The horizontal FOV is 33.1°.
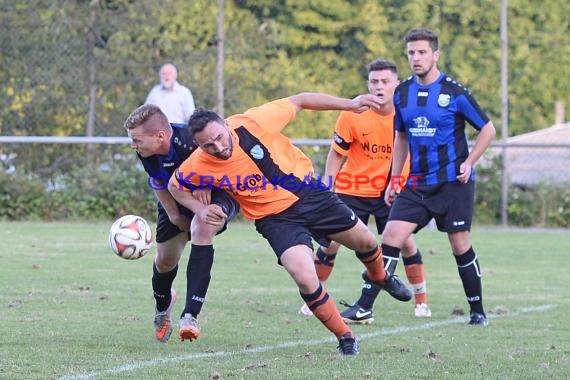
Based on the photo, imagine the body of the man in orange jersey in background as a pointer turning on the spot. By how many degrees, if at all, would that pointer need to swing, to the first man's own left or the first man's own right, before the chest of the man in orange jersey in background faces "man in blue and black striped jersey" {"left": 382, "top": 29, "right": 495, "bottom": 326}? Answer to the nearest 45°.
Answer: approximately 45° to the first man's own left

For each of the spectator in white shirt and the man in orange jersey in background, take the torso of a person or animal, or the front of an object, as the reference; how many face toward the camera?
2

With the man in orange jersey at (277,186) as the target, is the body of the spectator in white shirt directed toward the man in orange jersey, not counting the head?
yes

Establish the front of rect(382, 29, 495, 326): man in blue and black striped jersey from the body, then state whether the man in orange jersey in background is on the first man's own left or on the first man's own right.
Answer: on the first man's own right

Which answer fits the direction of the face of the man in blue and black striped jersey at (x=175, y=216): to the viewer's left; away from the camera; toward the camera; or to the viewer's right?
to the viewer's left

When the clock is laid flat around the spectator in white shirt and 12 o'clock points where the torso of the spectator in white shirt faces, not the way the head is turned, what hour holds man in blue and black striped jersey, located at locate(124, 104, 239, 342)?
The man in blue and black striped jersey is roughly at 12 o'clock from the spectator in white shirt.

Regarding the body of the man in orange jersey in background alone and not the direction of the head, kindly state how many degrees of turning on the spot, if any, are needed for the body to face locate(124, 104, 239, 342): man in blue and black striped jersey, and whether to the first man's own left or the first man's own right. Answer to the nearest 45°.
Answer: approximately 45° to the first man's own right

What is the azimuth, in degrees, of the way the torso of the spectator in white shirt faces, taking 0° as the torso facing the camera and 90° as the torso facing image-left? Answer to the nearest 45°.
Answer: approximately 0°
